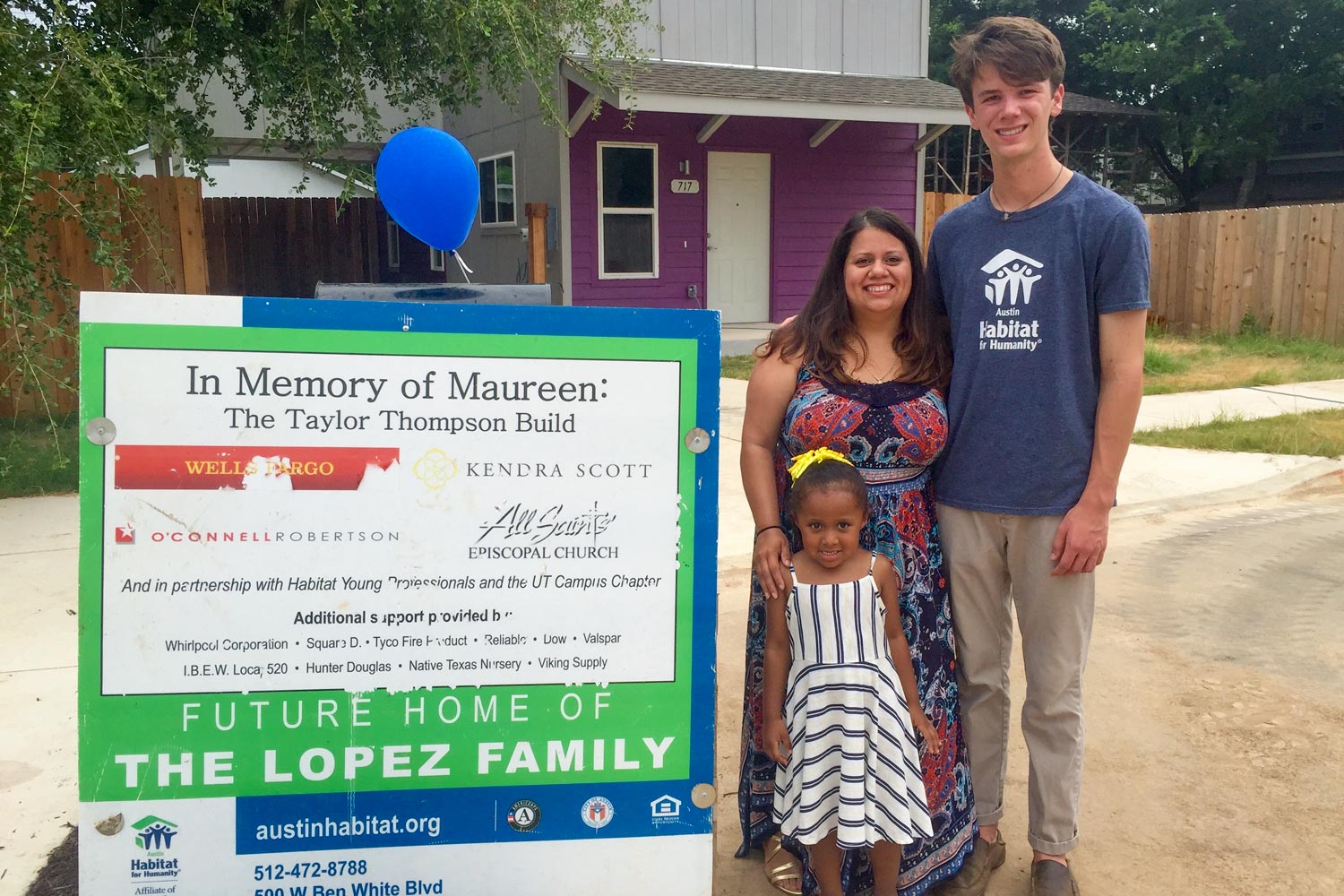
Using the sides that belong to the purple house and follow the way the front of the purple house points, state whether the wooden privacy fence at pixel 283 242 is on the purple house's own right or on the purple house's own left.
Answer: on the purple house's own right

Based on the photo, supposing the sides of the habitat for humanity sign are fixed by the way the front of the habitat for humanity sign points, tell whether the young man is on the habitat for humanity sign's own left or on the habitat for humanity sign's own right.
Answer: on the habitat for humanity sign's own left

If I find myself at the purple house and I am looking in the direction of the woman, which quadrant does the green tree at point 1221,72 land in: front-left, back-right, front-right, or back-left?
back-left

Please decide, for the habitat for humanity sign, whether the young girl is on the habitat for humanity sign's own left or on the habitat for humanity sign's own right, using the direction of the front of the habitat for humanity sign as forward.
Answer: on the habitat for humanity sign's own left

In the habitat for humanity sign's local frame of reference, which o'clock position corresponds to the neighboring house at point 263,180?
The neighboring house is roughly at 6 o'clock from the habitat for humanity sign.

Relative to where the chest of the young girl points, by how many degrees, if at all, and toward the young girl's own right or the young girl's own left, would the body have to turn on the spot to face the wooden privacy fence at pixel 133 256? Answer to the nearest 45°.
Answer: approximately 135° to the young girl's own right

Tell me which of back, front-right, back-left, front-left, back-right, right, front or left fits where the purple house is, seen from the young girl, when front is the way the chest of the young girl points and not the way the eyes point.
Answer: back

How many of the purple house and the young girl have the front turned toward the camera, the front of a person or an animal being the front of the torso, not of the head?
2

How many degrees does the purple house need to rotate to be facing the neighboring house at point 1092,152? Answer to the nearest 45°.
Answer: approximately 135° to its left

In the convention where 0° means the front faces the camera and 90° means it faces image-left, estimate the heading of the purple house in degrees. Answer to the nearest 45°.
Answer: approximately 0°
